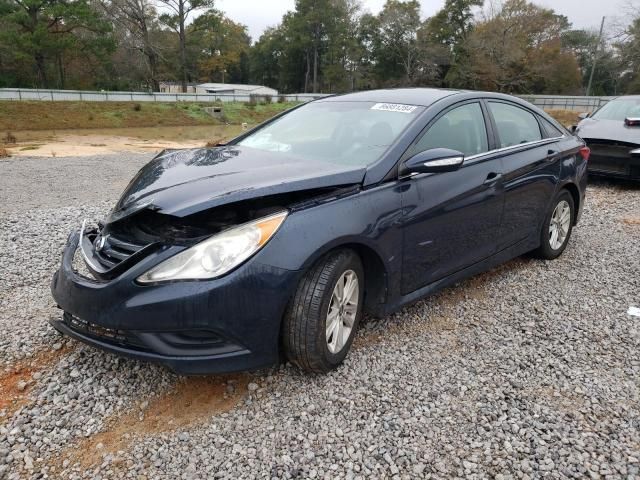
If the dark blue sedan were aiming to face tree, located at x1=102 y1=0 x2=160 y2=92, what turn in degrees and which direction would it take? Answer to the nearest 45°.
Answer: approximately 135° to its right

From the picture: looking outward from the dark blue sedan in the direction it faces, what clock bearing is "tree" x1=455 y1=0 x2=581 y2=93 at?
The tree is roughly at 5 o'clock from the dark blue sedan.

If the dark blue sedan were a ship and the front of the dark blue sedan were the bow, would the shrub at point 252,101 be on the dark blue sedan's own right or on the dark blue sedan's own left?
on the dark blue sedan's own right

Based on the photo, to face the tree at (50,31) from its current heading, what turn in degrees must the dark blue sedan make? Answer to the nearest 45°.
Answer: approximately 90° to its right

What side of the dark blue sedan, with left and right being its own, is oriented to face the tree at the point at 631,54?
back

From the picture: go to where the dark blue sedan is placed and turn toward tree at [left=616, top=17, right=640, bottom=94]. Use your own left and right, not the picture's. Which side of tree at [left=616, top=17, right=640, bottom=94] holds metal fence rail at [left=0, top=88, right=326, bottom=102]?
left

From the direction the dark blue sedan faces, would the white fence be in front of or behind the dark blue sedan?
behind

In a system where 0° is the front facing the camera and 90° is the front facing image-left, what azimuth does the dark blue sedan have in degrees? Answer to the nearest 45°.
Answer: approximately 45°

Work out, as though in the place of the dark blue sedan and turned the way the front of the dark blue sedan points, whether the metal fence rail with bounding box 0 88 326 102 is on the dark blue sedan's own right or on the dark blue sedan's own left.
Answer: on the dark blue sedan's own right
